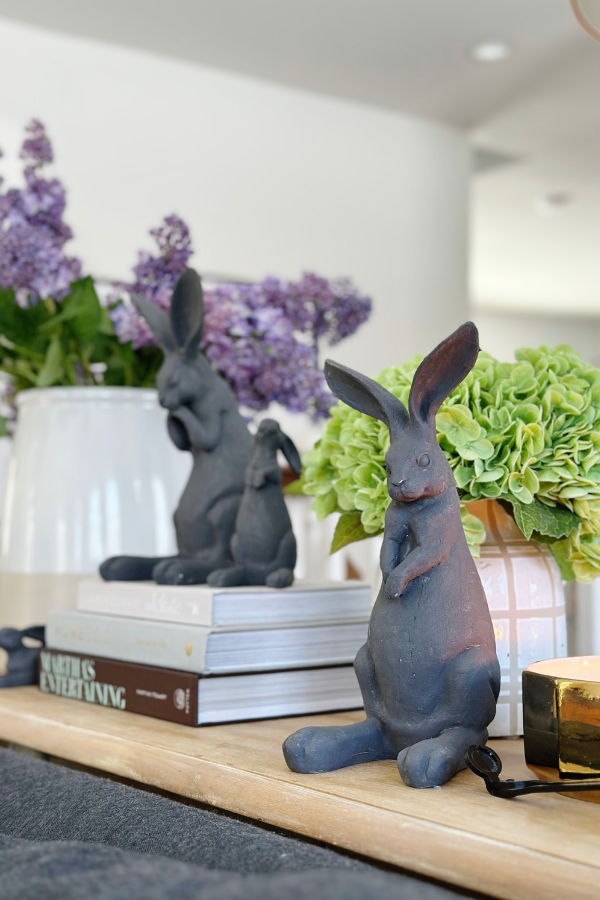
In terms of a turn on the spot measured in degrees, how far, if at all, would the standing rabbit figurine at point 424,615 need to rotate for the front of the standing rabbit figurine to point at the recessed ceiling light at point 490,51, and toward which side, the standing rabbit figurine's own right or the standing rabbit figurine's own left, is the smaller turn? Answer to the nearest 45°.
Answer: approximately 135° to the standing rabbit figurine's own right

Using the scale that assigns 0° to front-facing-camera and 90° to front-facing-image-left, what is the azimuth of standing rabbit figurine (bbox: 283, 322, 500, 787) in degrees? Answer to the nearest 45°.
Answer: approximately 45°

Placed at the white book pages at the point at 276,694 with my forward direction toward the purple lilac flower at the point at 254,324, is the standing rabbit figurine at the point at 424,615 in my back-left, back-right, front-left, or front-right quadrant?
back-right
